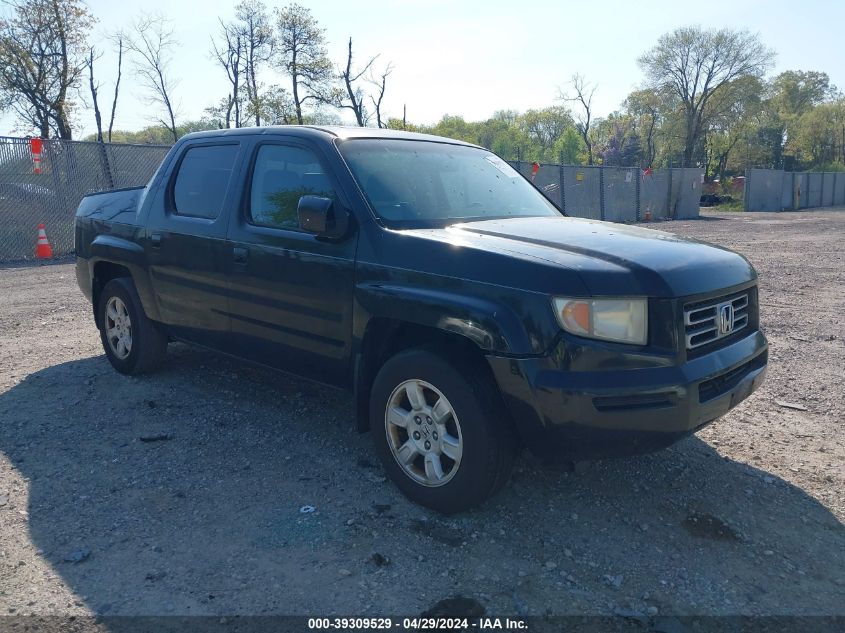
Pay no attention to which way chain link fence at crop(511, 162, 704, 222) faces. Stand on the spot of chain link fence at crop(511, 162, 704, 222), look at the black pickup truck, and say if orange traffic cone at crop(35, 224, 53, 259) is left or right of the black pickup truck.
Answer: right

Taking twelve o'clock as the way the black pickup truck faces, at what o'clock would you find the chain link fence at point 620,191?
The chain link fence is roughly at 8 o'clock from the black pickup truck.

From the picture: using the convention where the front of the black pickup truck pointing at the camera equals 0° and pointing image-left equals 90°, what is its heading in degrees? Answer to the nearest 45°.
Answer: approximately 315°

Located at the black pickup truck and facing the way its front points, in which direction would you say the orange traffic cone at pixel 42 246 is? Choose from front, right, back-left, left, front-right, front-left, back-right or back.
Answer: back

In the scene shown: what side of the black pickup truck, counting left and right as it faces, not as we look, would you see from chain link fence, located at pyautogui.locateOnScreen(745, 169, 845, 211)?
left

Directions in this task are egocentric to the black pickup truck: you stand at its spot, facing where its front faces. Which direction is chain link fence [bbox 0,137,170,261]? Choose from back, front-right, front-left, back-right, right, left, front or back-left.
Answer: back

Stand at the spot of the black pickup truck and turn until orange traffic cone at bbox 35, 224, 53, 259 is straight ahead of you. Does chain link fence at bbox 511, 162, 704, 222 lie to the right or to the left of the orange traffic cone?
right
